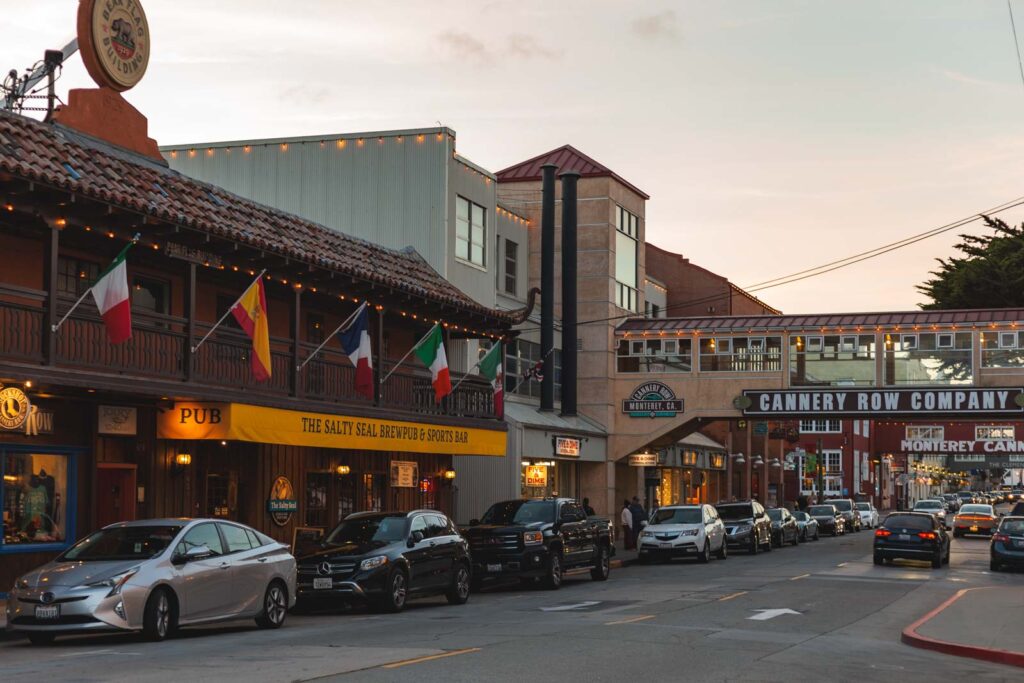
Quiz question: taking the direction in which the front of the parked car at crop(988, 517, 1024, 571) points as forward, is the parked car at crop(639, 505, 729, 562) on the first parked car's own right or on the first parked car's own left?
on the first parked car's own left

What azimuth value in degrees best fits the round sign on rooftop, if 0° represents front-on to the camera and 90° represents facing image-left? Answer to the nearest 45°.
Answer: approximately 315°

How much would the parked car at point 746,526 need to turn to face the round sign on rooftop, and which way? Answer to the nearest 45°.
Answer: approximately 45° to its right

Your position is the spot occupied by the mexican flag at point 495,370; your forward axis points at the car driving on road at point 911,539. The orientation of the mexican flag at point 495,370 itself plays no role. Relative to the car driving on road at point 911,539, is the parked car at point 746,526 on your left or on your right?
left

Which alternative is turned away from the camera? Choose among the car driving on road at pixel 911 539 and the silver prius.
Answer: the car driving on road

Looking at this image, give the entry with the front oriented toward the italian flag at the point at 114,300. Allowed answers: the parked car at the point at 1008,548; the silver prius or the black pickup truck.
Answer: the black pickup truck

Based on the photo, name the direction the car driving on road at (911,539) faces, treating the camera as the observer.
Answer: facing away from the viewer

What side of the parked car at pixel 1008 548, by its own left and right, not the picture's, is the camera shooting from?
back

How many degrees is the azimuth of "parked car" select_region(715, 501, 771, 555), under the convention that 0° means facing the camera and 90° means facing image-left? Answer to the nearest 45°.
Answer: approximately 0°

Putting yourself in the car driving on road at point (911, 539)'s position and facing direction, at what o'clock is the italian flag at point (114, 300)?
The italian flag is roughly at 7 o'clock from the car driving on road.

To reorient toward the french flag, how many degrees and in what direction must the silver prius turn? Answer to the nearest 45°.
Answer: approximately 135° to its right
